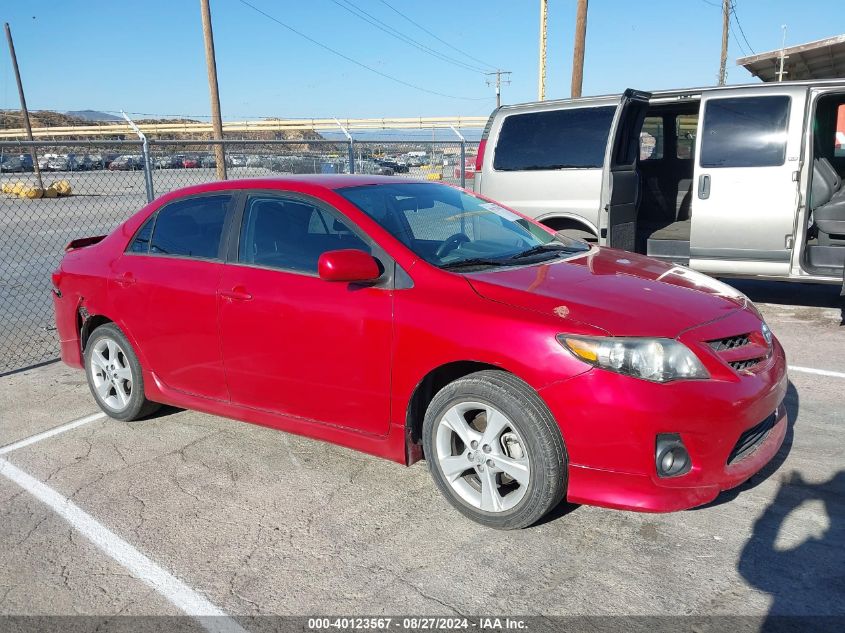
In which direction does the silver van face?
to the viewer's right

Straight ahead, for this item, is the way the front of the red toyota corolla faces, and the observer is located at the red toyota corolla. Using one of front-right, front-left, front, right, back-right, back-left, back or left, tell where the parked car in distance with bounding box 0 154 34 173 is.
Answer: back

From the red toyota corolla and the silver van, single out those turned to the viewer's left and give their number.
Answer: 0

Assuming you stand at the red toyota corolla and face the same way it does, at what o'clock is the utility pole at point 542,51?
The utility pole is roughly at 8 o'clock from the red toyota corolla.

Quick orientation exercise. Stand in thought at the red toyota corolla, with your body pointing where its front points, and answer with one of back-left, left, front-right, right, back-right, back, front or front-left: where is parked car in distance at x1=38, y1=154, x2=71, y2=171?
back

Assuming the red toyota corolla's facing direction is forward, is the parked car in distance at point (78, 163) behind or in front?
behind

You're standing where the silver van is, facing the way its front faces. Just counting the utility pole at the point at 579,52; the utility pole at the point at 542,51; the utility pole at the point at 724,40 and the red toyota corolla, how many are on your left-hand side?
3

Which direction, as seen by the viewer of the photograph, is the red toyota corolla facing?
facing the viewer and to the right of the viewer

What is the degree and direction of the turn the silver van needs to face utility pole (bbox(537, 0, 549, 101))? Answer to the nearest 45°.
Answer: approximately 90° to its left

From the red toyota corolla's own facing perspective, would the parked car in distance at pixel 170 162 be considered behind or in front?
behind

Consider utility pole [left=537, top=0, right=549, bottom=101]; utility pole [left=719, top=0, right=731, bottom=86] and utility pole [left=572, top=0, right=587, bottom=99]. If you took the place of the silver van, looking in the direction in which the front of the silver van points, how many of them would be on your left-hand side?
3
